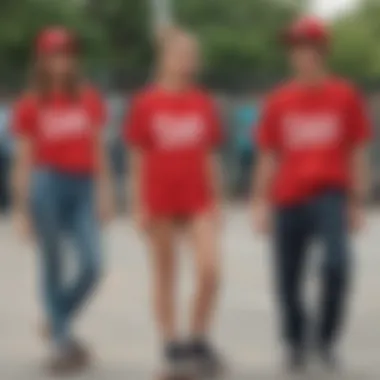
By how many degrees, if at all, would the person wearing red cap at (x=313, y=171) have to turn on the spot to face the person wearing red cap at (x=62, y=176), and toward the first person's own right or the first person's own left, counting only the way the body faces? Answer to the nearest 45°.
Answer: approximately 90° to the first person's own right

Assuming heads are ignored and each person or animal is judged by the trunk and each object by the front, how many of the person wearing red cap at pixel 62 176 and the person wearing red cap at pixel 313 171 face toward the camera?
2

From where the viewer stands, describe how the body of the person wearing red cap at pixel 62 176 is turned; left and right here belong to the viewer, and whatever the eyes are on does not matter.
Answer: facing the viewer

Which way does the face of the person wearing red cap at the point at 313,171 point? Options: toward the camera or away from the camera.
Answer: toward the camera

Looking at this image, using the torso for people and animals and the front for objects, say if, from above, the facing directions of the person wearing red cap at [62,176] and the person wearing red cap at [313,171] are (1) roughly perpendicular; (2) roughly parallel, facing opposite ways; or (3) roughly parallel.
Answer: roughly parallel

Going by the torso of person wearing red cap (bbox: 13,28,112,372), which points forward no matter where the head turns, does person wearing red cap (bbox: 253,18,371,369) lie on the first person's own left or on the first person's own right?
on the first person's own left

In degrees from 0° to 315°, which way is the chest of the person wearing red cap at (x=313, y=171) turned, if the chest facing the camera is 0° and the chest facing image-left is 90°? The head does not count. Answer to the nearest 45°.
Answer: approximately 0°
